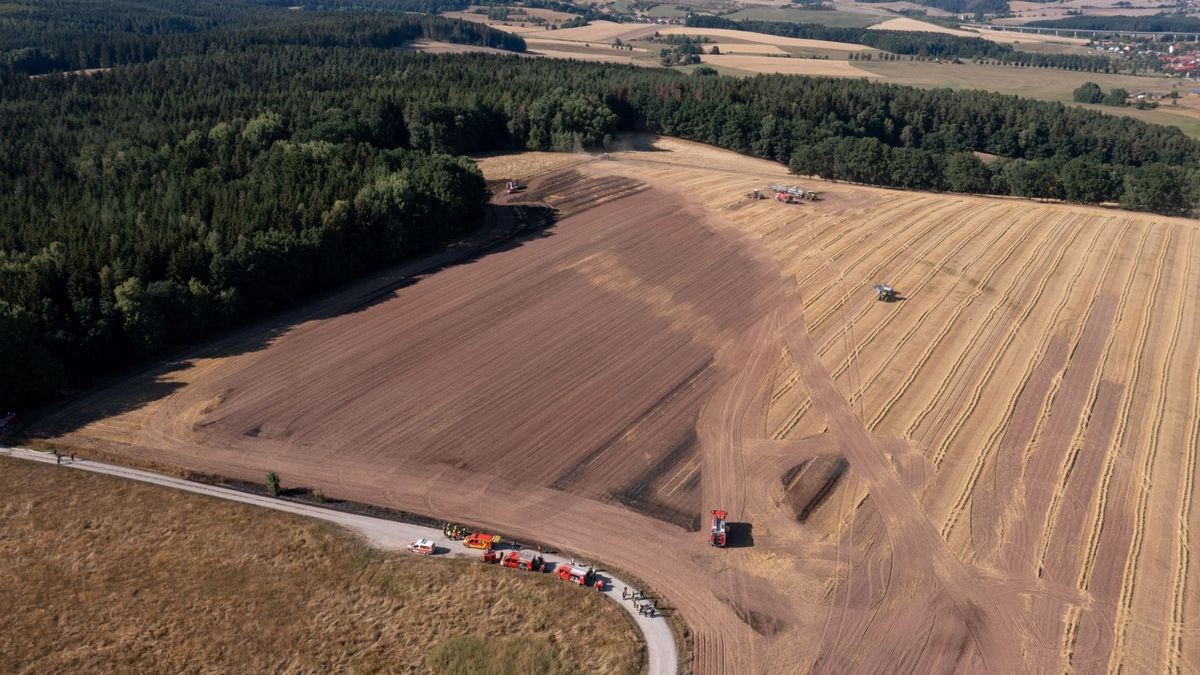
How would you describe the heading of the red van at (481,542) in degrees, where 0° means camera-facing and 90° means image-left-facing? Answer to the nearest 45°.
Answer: approximately 90°
